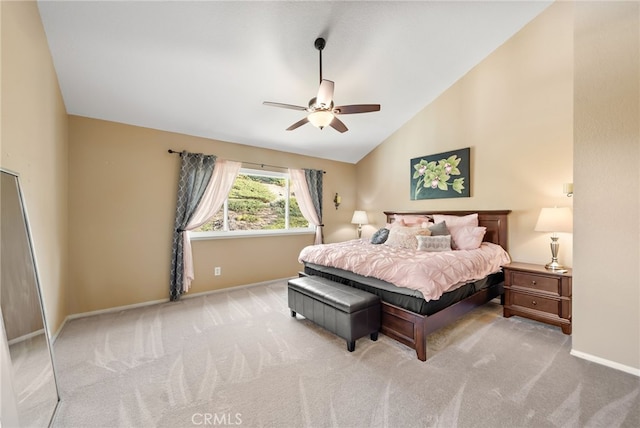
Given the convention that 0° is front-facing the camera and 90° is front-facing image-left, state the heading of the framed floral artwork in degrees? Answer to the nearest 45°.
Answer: approximately 45°

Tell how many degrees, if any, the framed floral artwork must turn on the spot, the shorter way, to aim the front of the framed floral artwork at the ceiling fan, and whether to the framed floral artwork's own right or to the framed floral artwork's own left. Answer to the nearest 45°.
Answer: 0° — it already faces it

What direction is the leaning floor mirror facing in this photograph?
to the viewer's right

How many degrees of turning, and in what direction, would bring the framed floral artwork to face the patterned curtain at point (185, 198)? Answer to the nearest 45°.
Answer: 0° — it already faces it

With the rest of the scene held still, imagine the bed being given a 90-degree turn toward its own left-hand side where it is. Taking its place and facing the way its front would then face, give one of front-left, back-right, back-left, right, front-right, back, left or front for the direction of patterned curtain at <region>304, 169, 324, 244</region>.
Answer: back

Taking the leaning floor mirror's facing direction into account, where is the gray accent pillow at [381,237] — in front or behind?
in front
